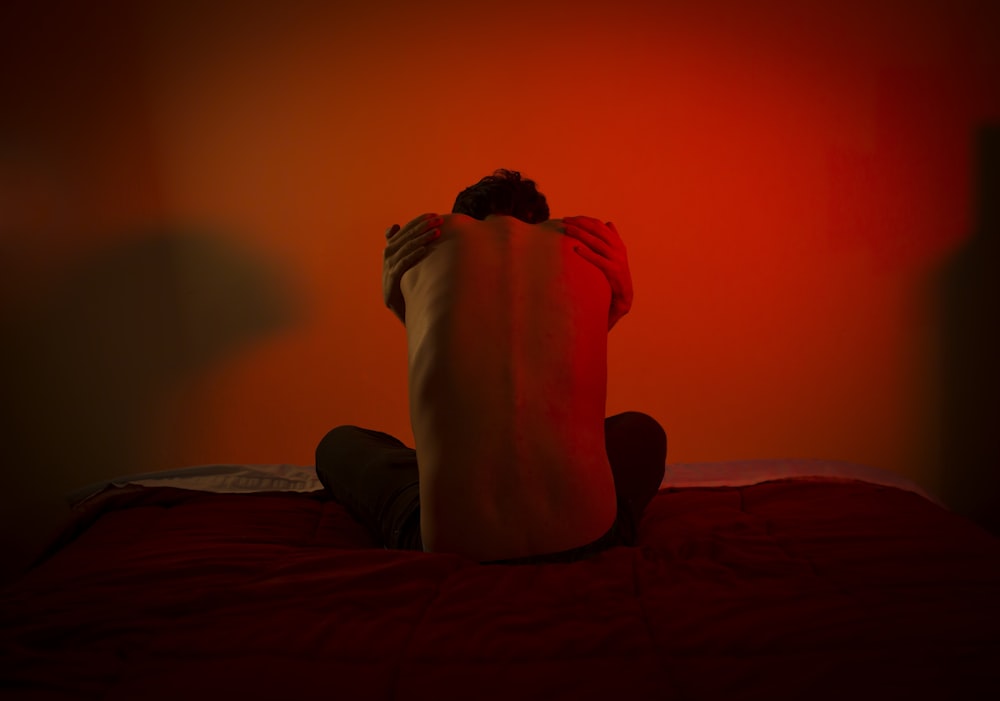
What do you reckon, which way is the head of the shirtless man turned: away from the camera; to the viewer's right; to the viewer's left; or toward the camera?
away from the camera

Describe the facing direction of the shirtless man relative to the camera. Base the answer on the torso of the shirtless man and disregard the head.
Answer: away from the camera
